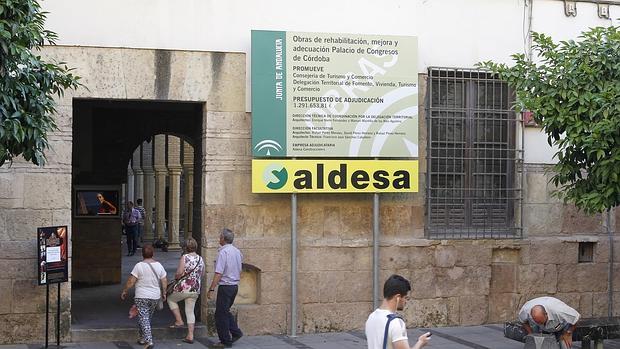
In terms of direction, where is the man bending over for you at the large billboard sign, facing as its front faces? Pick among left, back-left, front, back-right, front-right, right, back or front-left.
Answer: front-left

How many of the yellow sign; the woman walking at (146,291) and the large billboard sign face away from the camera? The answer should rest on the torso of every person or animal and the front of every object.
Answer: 1

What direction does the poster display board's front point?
toward the camera

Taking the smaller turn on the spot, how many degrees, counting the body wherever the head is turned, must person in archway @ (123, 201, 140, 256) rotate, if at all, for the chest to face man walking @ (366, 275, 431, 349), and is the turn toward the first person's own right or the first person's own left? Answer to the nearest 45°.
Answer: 0° — they already face them

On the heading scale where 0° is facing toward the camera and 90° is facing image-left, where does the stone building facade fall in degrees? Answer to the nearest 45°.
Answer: approximately 0°

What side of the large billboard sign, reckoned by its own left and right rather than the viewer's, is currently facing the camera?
front

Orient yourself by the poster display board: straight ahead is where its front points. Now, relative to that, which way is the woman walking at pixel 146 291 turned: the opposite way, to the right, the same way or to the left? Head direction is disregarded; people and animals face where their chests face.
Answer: the opposite way

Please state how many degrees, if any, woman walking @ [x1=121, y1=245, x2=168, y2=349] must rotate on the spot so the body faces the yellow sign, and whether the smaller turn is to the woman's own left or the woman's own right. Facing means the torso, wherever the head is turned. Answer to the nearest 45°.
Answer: approximately 90° to the woman's own right

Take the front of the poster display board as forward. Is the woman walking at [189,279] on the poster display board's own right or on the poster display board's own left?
on the poster display board's own left

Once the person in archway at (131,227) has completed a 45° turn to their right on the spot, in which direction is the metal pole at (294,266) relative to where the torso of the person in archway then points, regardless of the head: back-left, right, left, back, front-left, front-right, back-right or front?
front-left

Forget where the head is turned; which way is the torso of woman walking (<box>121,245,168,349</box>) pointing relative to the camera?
away from the camera
